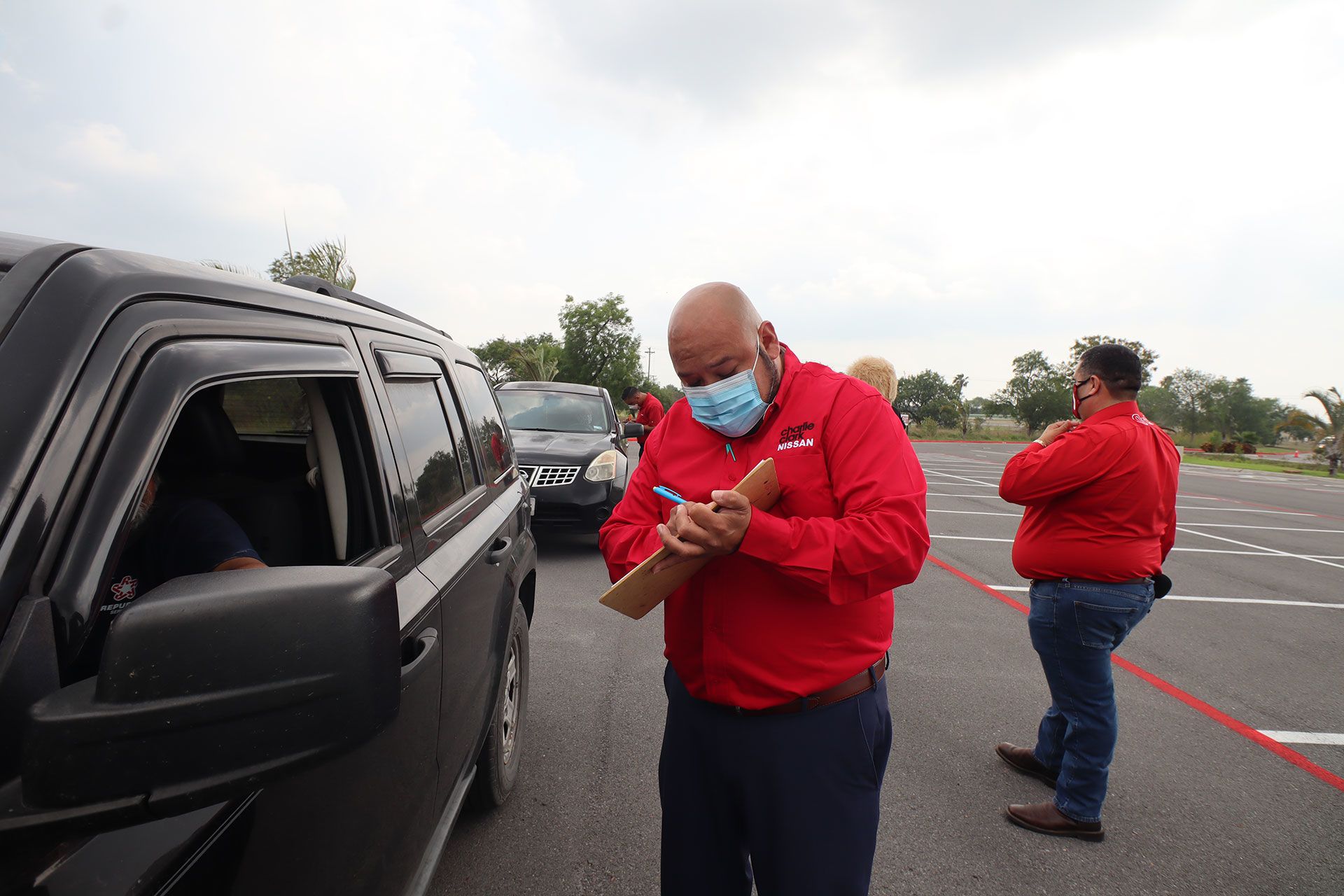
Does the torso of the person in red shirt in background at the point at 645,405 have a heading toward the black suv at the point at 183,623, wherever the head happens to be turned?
no

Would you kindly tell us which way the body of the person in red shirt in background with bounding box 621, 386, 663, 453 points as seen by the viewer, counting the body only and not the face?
to the viewer's left

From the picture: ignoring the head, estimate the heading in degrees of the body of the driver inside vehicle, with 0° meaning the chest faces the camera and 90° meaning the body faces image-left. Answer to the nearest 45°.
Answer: approximately 45°

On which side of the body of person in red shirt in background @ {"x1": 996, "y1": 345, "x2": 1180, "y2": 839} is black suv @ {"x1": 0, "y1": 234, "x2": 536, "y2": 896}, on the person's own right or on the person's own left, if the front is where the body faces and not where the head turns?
on the person's own left

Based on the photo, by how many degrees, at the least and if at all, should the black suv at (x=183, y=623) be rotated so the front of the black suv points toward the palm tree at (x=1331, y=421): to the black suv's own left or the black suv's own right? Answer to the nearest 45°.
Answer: approximately 135° to the black suv's own left

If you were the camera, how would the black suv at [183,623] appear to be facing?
facing the viewer and to the left of the viewer

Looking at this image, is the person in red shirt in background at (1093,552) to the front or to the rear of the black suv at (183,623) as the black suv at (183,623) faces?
to the rear

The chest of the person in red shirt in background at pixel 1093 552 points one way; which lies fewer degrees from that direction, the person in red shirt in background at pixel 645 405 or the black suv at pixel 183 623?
the person in red shirt in background

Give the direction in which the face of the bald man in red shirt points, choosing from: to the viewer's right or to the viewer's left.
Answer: to the viewer's left

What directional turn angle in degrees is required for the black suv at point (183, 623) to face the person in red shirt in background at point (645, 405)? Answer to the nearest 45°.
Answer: approximately 180°

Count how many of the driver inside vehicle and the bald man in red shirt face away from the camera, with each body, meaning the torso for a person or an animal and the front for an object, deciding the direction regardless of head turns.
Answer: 0

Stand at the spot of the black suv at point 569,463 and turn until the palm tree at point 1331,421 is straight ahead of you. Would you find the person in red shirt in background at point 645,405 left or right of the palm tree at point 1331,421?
left

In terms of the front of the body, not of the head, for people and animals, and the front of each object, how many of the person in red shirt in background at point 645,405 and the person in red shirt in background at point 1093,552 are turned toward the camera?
0

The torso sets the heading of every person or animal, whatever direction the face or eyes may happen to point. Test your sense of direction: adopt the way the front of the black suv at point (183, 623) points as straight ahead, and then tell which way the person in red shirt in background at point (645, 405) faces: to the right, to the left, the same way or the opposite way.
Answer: to the right

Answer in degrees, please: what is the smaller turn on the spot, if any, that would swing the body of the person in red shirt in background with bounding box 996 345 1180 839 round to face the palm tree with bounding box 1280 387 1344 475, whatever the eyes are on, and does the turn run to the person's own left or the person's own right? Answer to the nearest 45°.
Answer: approximately 45° to the person's own right

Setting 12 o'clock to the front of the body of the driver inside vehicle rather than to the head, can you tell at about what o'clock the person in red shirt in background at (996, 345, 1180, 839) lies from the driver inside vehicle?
The person in red shirt in background is roughly at 8 o'clock from the driver inside vehicle.
